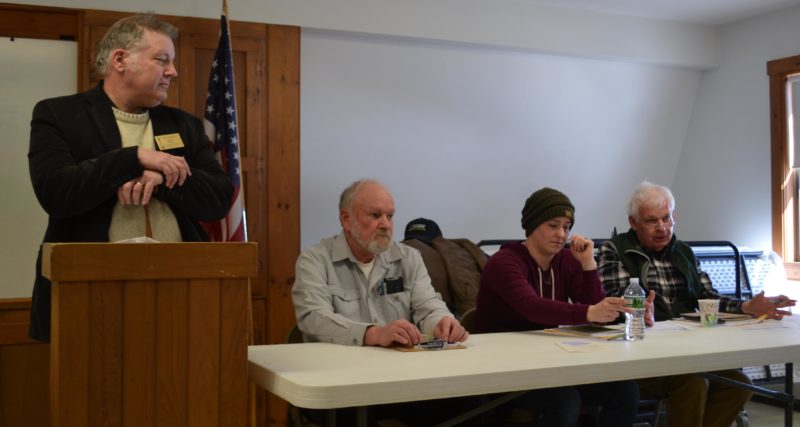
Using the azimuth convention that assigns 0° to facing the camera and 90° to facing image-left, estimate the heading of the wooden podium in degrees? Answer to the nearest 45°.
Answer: approximately 0°

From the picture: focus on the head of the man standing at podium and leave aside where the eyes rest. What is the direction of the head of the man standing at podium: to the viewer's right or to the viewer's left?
to the viewer's right

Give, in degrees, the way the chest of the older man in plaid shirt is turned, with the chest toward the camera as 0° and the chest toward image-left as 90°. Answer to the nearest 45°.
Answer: approximately 315°

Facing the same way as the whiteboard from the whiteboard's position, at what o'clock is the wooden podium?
The wooden podium is roughly at 12 o'clock from the whiteboard.

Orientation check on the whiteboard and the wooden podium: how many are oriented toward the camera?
2

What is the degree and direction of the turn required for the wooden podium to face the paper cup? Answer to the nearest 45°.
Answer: approximately 90° to its left

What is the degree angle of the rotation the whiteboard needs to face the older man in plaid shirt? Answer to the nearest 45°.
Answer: approximately 45° to its left

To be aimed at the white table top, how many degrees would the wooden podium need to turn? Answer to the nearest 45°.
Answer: approximately 90° to its left
